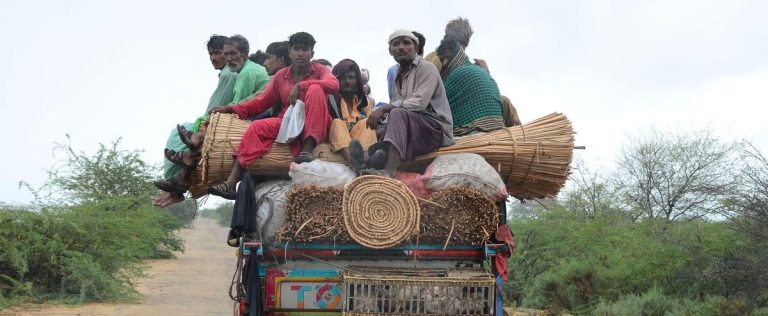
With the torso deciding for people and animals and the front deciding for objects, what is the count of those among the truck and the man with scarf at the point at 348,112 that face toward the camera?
1

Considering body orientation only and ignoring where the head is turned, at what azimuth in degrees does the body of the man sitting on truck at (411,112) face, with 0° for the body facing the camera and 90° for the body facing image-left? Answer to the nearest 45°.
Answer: approximately 45°

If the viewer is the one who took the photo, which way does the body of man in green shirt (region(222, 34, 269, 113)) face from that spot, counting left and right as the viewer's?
facing the viewer and to the left of the viewer

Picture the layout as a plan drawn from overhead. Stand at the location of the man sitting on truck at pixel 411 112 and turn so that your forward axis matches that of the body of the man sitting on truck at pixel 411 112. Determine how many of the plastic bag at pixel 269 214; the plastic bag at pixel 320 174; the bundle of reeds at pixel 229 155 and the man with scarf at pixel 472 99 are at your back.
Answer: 1

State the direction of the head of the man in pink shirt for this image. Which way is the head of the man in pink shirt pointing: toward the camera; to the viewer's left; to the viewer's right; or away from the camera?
toward the camera

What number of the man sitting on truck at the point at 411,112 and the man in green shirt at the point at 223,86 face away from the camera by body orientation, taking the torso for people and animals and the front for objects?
0

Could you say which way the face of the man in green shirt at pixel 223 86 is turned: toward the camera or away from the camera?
toward the camera

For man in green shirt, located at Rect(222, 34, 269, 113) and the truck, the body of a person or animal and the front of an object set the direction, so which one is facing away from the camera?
the truck

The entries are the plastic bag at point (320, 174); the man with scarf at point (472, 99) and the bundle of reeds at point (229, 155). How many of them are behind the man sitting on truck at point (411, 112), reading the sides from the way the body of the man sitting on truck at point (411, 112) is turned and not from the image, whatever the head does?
1

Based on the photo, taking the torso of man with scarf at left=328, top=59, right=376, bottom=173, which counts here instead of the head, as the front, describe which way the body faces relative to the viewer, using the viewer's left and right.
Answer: facing the viewer

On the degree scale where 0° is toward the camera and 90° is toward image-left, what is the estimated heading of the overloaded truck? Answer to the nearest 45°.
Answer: approximately 180°

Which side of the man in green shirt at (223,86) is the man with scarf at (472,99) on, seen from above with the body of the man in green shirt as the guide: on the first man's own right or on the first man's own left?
on the first man's own left

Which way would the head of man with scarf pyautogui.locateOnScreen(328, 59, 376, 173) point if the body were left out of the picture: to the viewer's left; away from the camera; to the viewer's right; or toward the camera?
toward the camera

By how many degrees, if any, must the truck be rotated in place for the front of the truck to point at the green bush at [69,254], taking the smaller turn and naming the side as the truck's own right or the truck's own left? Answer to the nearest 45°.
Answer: approximately 45° to the truck's own left
